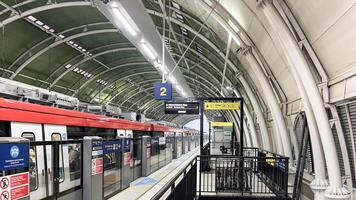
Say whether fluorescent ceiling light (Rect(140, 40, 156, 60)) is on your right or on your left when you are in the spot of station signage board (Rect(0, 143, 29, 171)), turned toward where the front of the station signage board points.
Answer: on your left

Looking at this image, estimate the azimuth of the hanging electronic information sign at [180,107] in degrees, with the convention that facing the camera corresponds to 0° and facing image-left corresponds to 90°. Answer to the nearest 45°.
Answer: approximately 0°

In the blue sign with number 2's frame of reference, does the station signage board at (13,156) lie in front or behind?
in front

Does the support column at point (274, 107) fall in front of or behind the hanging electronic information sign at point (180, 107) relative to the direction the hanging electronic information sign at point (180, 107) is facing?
in front

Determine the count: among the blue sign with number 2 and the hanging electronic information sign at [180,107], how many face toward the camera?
2

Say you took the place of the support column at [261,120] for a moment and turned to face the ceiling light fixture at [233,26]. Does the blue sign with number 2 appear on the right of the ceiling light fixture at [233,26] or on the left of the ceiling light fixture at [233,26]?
right

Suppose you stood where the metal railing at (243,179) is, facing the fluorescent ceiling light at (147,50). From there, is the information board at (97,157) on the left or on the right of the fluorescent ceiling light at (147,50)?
left

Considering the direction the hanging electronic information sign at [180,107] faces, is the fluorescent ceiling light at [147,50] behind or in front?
in front
